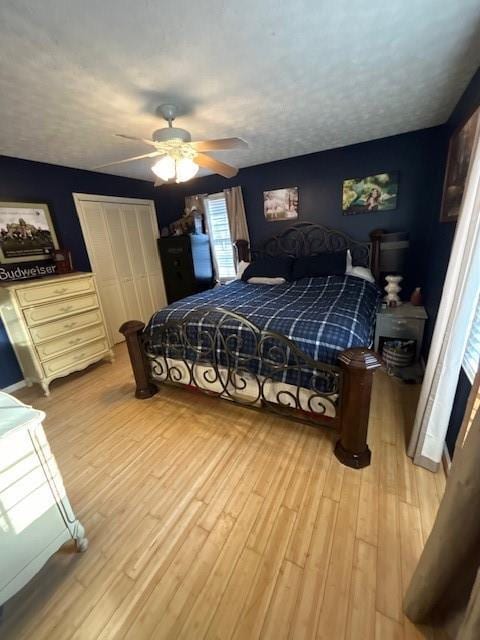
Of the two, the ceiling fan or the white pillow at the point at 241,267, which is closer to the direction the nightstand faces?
the ceiling fan

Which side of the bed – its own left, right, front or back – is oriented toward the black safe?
right

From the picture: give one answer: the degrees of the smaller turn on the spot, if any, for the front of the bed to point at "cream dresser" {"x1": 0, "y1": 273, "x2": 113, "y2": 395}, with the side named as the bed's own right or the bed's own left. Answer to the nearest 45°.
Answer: approximately 45° to the bed's own right

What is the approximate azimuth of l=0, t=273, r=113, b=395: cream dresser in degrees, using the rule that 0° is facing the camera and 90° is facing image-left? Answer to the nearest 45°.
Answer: approximately 315°

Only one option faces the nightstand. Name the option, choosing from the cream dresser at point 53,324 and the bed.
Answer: the cream dresser

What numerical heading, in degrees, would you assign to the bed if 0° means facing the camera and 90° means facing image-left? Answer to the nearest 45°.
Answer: approximately 45°
